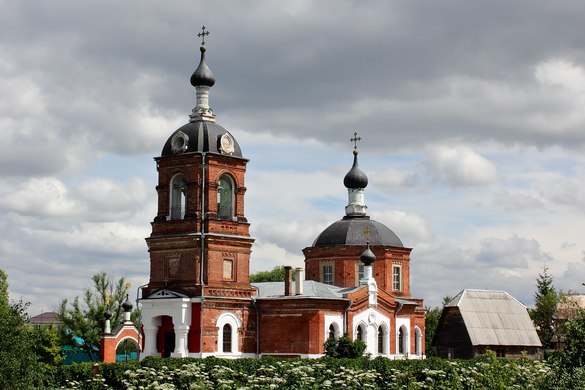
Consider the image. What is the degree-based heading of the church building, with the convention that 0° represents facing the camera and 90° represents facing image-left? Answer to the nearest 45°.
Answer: approximately 45°
